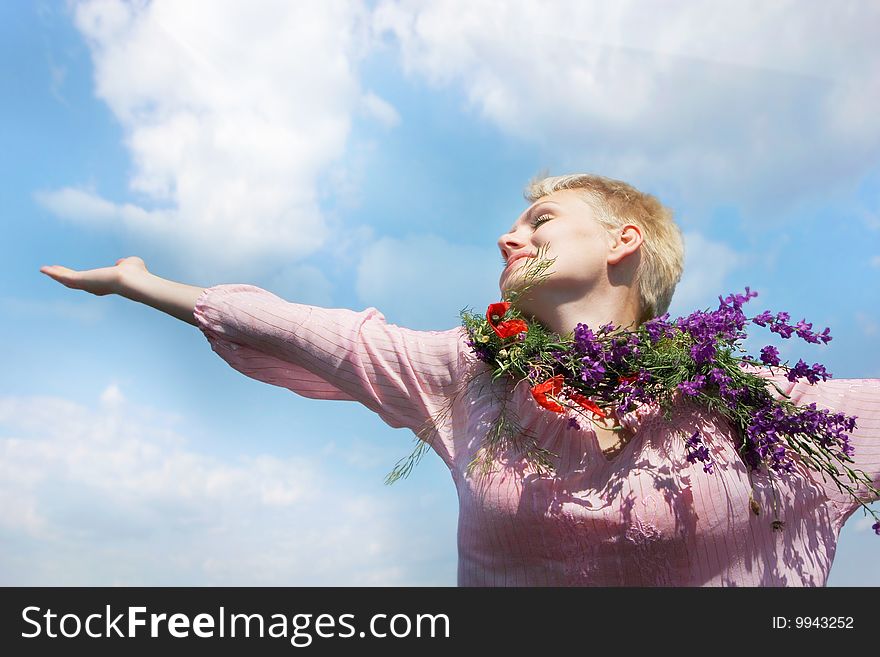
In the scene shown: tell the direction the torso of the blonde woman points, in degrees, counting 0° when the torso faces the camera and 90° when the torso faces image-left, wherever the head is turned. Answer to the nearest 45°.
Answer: approximately 0°
